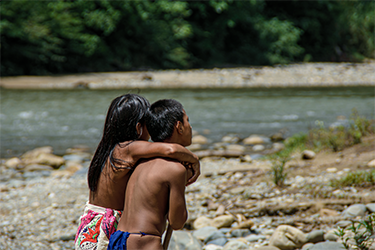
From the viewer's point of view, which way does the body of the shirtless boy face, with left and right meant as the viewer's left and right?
facing away from the viewer and to the right of the viewer

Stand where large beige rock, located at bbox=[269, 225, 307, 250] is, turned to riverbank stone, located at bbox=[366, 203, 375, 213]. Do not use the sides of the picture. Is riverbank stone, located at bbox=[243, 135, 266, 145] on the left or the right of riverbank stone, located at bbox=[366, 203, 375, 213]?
left

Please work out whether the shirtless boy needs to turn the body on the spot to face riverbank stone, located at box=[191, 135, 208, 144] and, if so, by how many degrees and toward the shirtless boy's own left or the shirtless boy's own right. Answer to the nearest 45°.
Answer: approximately 45° to the shirtless boy's own left
